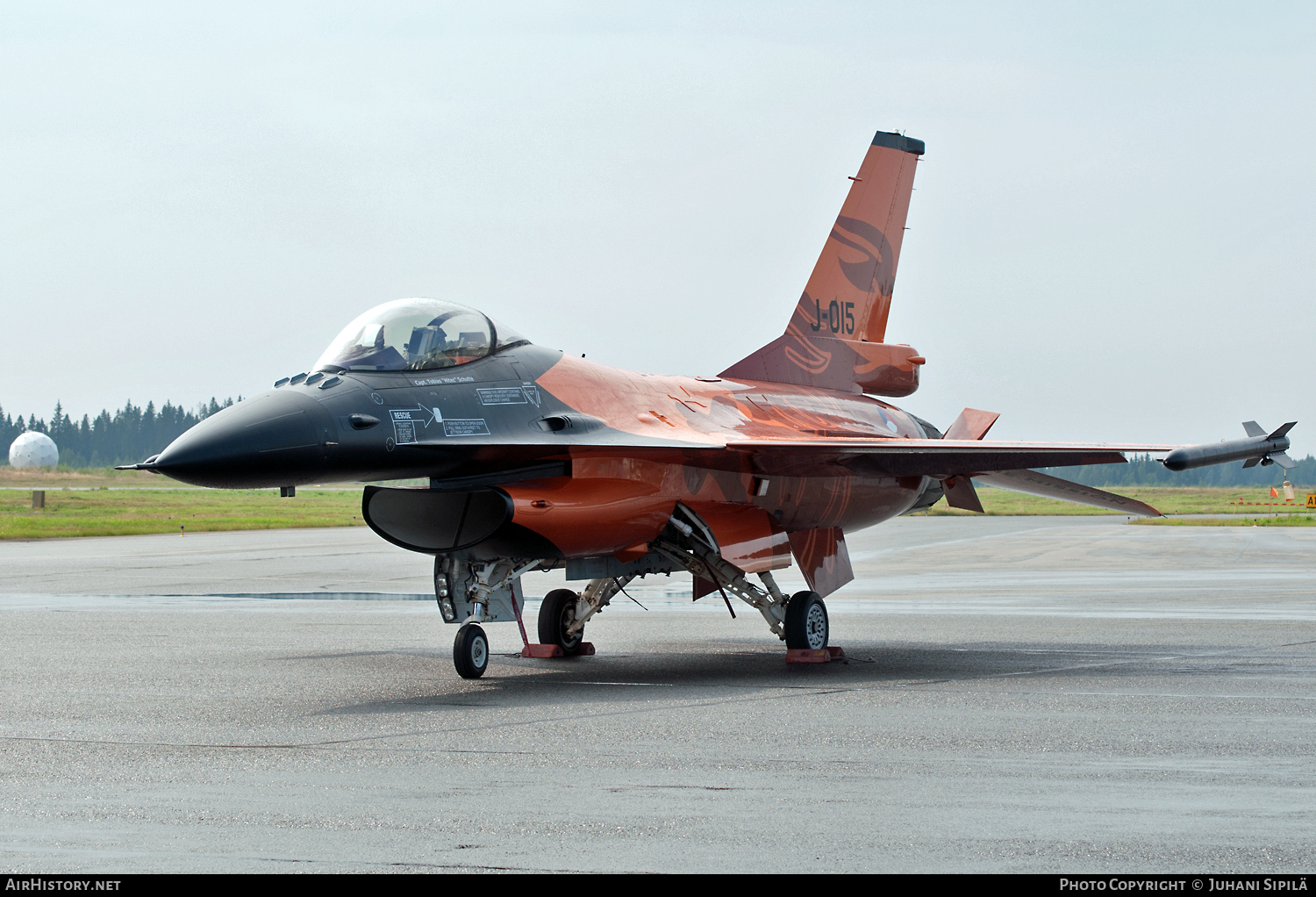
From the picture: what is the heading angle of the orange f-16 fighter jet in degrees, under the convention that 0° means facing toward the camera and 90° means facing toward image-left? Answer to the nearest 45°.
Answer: approximately 45°

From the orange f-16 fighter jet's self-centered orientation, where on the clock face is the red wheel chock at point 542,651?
The red wheel chock is roughly at 4 o'clock from the orange f-16 fighter jet.
